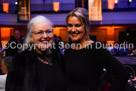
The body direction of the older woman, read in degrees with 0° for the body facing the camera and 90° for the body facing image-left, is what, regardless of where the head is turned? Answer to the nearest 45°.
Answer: approximately 315°
